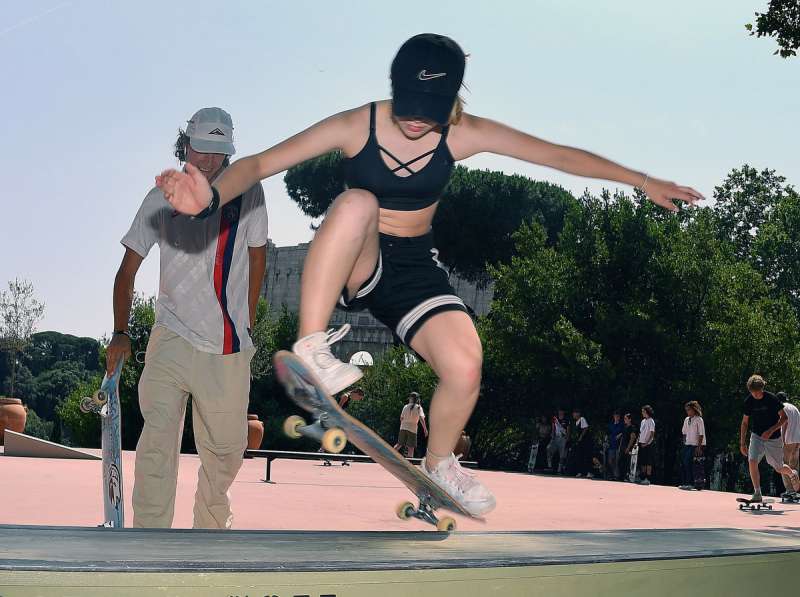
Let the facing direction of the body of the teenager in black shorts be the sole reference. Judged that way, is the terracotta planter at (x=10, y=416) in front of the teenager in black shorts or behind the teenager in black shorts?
behind

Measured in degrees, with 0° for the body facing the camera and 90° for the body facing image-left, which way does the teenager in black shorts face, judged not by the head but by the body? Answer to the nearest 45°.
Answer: approximately 0°

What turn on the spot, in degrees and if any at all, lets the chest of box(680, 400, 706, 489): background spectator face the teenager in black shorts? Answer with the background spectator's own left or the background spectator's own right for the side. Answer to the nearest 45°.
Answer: approximately 45° to the background spectator's own left

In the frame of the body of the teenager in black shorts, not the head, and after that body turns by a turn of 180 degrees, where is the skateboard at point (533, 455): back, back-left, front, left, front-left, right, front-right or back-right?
front

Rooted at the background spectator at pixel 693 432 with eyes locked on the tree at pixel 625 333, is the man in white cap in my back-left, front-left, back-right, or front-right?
back-left

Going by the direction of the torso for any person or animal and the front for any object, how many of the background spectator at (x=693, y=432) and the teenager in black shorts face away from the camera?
0

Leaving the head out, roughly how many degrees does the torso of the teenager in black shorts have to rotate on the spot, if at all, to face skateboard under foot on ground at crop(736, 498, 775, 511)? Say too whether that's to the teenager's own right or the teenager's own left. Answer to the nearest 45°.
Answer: approximately 135° to the teenager's own left

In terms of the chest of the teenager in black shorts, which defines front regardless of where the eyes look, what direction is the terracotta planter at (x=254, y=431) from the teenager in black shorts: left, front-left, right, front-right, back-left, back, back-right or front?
back

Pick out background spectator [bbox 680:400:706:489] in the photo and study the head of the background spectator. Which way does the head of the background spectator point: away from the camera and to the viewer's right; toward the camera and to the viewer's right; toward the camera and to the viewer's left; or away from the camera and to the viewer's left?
toward the camera and to the viewer's left

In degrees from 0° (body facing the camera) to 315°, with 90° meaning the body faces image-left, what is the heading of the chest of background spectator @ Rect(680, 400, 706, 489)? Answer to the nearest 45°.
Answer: approximately 45°

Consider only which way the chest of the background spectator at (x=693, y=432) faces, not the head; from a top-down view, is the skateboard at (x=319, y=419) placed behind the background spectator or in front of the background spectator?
in front
